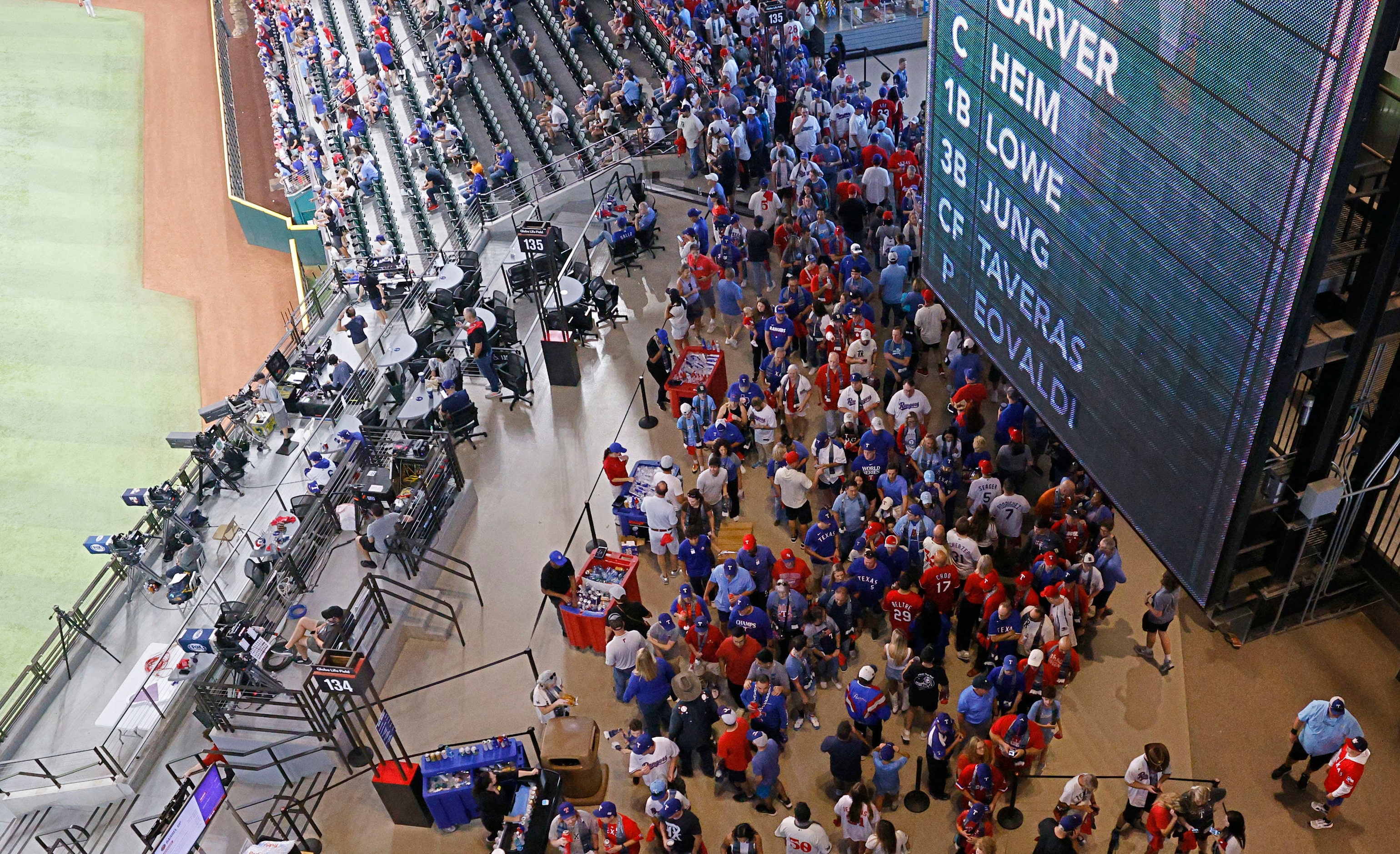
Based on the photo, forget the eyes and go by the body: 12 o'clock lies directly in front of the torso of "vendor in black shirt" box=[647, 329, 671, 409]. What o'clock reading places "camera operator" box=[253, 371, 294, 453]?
The camera operator is roughly at 7 o'clock from the vendor in black shirt.

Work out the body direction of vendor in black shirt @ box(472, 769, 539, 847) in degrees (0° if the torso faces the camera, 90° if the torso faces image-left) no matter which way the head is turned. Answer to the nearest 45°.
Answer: approximately 270°

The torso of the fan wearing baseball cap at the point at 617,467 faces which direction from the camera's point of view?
to the viewer's right

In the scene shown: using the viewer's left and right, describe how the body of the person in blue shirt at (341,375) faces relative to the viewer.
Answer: facing away from the viewer and to the left of the viewer

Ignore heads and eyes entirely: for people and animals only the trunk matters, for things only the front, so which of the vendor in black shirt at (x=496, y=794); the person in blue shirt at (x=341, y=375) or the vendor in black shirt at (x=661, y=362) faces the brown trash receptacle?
the vendor in black shirt at (x=496, y=794)
